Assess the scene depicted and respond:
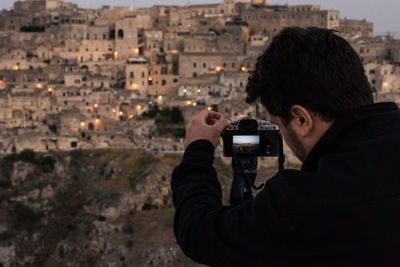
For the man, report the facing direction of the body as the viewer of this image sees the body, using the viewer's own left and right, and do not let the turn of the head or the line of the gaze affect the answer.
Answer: facing away from the viewer and to the left of the viewer

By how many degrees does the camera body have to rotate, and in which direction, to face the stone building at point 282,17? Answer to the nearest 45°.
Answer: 0° — it already faces it

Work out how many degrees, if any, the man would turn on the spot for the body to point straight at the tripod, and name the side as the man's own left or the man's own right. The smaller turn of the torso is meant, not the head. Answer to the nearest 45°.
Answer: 0° — they already face it

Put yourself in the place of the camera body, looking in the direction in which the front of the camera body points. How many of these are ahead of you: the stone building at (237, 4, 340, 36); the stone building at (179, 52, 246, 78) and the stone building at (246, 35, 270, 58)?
3

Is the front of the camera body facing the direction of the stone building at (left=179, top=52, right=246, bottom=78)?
yes

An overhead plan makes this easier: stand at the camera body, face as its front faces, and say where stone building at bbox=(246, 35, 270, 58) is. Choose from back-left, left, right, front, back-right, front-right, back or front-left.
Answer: front

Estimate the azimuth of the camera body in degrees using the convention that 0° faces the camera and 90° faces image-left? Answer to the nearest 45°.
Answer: approximately 180°

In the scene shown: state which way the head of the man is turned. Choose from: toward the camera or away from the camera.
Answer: away from the camera

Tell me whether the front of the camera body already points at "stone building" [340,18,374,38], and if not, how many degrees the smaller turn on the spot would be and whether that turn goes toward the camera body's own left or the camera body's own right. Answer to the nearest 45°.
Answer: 0° — it already faces it
